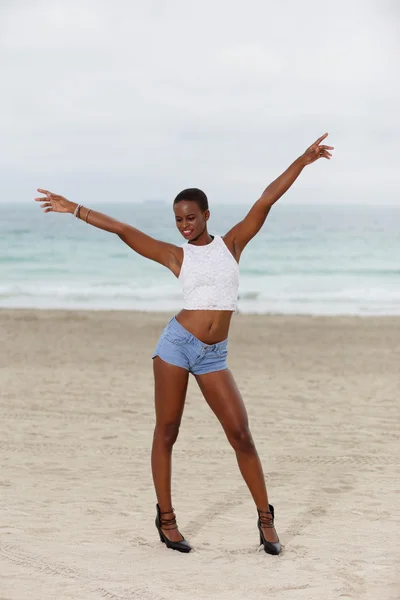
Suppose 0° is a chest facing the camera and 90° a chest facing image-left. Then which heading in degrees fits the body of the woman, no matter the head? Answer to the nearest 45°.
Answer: approximately 0°
